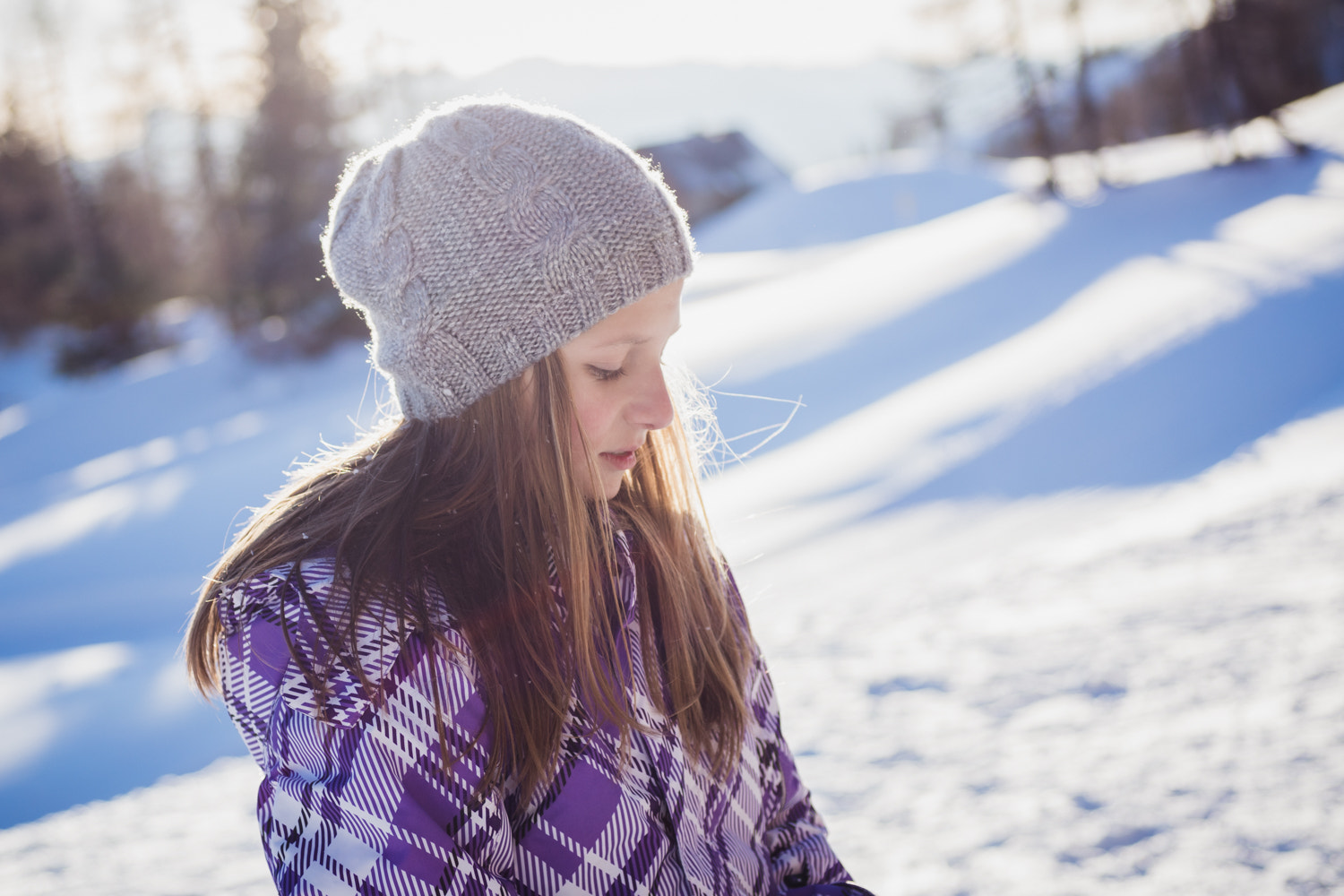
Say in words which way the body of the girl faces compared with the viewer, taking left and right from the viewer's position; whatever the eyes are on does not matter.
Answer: facing the viewer and to the right of the viewer

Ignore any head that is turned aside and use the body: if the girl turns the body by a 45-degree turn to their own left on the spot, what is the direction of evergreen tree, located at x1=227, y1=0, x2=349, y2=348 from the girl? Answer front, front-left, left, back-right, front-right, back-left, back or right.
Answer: left

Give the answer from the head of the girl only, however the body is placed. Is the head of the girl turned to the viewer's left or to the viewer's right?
to the viewer's right

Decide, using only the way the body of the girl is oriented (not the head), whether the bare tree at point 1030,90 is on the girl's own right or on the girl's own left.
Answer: on the girl's own left
